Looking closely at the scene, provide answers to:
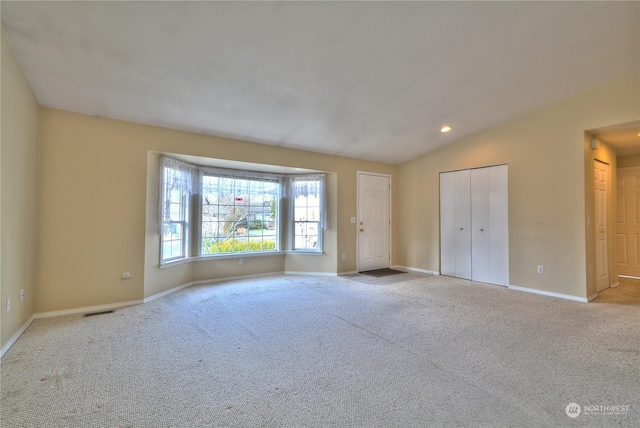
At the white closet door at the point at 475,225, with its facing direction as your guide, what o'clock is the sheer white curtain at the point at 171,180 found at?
The sheer white curtain is roughly at 12 o'clock from the white closet door.

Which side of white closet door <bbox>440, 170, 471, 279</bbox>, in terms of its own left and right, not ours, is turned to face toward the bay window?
front

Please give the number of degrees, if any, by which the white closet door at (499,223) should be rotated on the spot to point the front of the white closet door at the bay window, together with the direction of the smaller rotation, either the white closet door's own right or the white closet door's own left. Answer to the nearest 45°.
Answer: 0° — it already faces it

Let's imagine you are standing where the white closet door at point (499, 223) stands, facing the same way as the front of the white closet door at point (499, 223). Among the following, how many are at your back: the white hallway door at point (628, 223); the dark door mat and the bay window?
1

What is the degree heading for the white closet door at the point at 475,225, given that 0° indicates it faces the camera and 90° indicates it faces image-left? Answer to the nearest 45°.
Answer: approximately 45°

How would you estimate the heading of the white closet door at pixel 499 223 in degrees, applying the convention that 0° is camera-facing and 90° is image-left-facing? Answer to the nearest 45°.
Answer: approximately 45°

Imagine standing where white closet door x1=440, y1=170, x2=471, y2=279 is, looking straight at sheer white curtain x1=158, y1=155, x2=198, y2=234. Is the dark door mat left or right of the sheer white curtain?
right

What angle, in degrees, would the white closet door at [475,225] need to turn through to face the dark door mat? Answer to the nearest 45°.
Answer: approximately 45° to its right

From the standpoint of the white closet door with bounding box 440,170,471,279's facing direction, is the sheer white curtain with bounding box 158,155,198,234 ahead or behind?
ahead

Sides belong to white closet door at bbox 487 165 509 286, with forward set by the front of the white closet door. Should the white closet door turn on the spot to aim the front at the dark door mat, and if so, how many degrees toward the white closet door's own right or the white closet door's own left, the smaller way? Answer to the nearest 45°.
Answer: approximately 45° to the white closet door's own right
